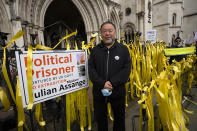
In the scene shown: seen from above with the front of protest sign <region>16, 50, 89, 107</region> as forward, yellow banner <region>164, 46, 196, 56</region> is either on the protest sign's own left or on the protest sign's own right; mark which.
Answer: on the protest sign's own left

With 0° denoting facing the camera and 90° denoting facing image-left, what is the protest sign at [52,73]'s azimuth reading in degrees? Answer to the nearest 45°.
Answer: approximately 315°
